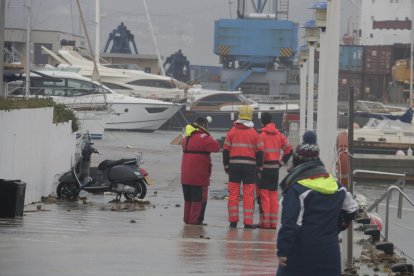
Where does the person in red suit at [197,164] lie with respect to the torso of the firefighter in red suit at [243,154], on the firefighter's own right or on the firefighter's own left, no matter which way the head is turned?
on the firefighter's own left

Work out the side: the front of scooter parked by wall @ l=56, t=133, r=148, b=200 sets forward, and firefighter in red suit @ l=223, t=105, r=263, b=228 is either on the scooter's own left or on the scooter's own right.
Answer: on the scooter's own left

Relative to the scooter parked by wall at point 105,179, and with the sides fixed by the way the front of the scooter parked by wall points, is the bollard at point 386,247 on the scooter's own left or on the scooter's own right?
on the scooter's own left

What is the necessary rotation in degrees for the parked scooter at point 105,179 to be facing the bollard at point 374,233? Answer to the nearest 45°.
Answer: approximately 135° to its left

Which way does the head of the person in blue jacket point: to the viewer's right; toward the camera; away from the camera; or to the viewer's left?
away from the camera

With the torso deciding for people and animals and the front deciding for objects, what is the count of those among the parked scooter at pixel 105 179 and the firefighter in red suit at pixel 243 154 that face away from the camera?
1

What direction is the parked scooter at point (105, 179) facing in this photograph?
to the viewer's left
